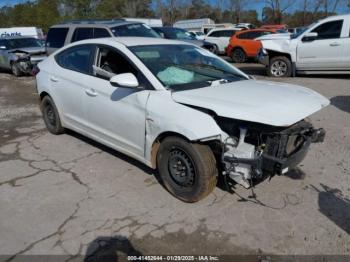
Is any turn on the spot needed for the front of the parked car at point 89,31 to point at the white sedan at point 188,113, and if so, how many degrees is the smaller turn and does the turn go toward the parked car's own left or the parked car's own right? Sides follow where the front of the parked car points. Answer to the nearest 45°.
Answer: approximately 45° to the parked car's own right

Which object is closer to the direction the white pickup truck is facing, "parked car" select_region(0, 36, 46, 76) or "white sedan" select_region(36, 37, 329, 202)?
the parked car

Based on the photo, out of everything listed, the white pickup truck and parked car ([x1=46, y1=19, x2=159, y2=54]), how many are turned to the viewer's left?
1

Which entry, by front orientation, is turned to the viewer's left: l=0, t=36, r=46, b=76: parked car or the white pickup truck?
the white pickup truck

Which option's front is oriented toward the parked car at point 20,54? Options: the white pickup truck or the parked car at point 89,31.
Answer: the white pickup truck

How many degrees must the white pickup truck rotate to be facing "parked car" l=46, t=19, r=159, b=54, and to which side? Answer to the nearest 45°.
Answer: approximately 45° to its left

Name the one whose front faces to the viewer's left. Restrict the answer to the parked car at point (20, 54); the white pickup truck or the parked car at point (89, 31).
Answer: the white pickup truck

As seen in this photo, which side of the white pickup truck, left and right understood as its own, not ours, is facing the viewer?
left

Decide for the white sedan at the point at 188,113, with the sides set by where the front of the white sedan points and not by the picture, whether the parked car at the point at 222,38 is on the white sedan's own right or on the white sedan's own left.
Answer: on the white sedan's own left
